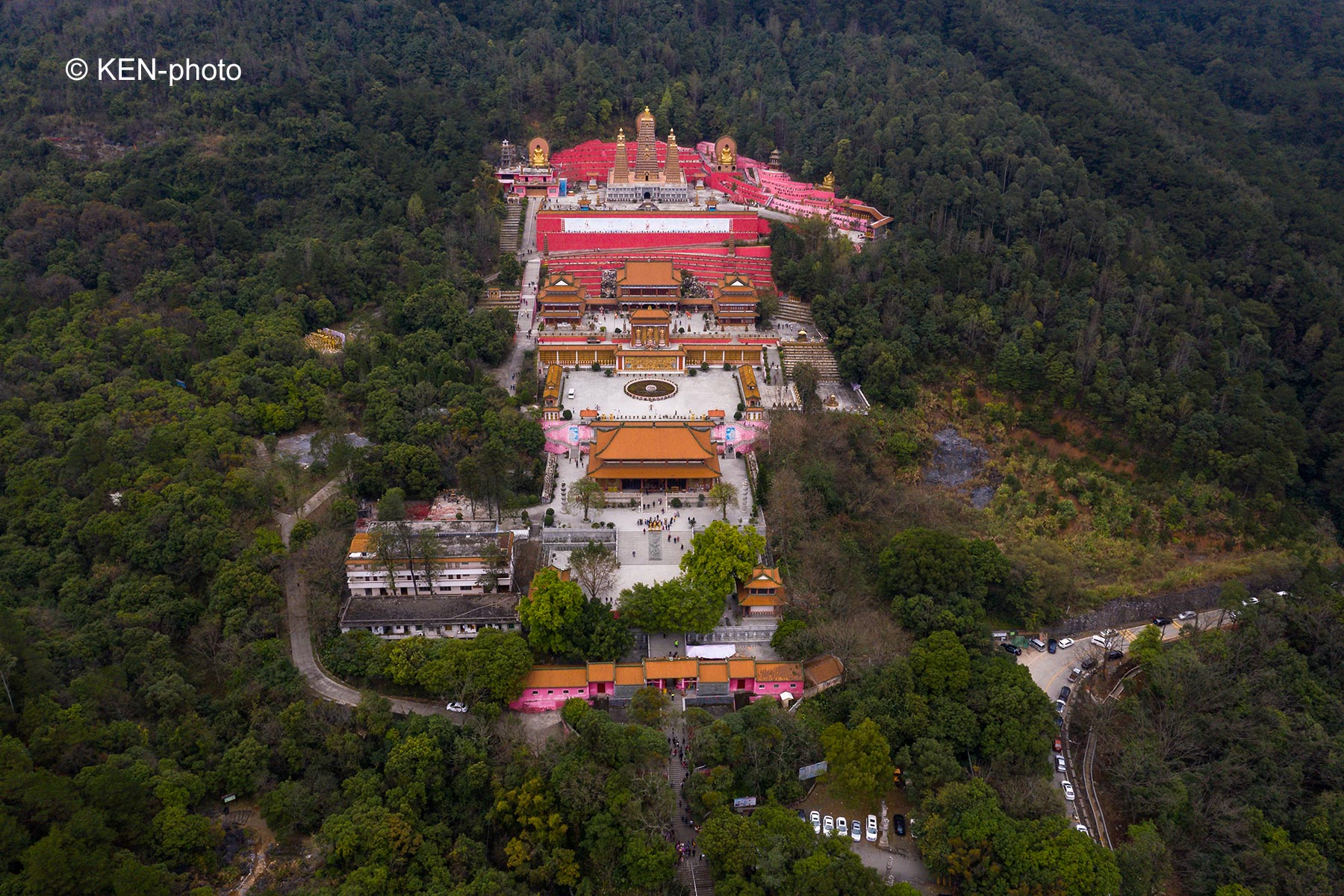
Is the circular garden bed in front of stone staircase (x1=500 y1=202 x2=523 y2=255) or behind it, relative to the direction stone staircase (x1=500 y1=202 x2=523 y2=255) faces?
in front

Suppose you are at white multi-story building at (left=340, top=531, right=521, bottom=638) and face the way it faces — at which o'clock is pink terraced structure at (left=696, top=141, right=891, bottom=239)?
The pink terraced structure is roughly at 7 o'clock from the white multi-story building.

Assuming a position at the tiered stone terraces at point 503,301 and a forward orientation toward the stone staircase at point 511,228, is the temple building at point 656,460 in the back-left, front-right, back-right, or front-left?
back-right

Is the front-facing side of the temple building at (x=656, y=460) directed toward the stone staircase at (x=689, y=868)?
yes

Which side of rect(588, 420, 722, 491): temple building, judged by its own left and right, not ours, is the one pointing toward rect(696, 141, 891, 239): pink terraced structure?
back

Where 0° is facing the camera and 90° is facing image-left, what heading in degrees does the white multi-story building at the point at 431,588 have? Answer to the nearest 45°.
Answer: approximately 0°

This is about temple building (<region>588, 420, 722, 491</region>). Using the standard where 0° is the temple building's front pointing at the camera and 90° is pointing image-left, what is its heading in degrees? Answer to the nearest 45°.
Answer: approximately 0°

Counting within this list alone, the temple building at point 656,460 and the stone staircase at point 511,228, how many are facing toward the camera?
2

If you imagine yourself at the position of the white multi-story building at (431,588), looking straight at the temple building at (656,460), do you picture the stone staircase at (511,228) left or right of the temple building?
left

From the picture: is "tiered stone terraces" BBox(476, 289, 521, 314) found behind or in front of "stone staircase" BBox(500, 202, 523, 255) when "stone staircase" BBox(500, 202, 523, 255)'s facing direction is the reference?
in front

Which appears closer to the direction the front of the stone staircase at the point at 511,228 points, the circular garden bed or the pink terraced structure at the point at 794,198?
the circular garden bed
